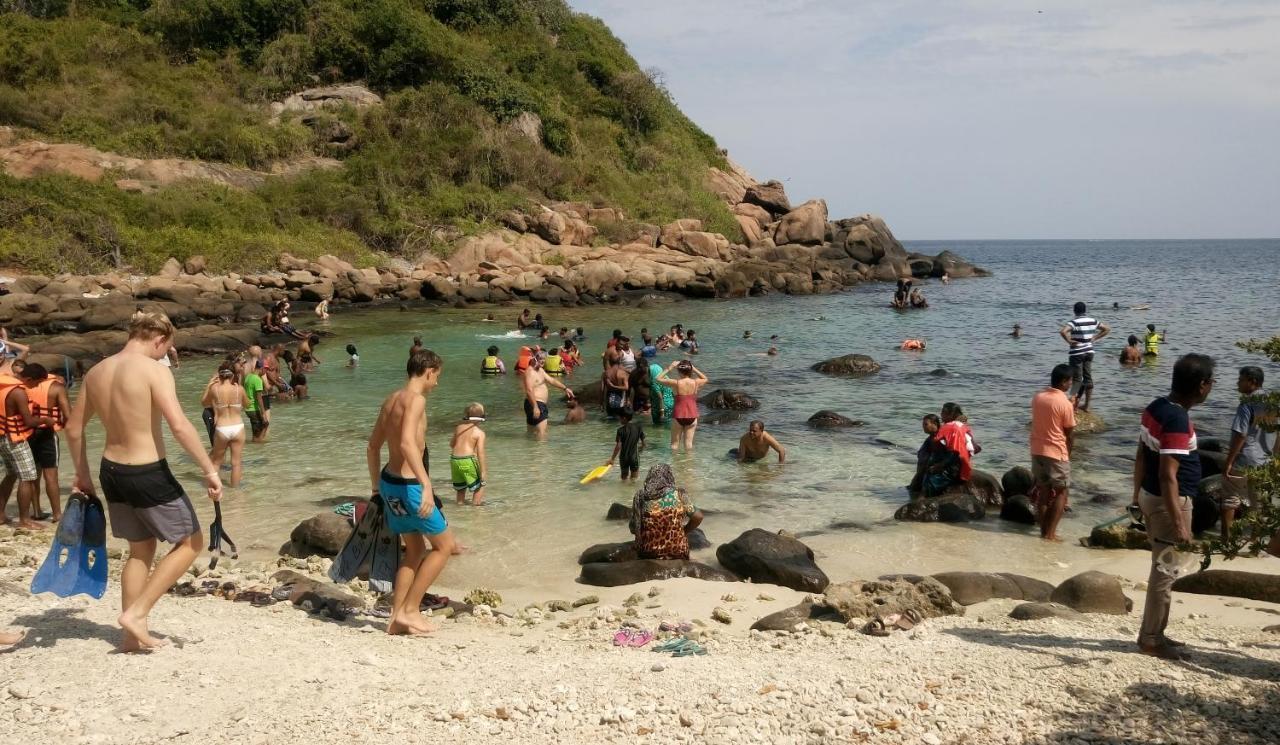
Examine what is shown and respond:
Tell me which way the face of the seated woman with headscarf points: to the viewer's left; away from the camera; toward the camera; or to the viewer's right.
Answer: away from the camera

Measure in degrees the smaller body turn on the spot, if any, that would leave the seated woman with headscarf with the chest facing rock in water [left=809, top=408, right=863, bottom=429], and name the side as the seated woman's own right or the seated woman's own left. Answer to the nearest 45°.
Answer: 0° — they already face it

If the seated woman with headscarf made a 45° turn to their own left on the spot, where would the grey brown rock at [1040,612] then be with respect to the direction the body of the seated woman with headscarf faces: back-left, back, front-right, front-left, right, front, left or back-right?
back

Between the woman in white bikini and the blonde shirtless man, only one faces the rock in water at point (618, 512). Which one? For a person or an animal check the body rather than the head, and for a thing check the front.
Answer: the blonde shirtless man

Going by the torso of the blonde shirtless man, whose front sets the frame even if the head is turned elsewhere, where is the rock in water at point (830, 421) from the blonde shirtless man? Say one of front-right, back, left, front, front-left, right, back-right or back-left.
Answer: front

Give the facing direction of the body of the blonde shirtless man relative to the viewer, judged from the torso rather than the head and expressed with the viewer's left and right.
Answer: facing away from the viewer and to the right of the viewer

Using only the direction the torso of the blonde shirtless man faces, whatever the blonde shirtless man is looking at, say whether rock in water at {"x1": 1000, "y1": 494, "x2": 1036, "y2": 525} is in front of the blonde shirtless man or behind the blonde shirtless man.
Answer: in front

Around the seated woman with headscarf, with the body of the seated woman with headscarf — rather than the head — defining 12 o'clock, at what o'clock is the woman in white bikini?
The woman in white bikini is roughly at 10 o'clock from the seated woman with headscarf.

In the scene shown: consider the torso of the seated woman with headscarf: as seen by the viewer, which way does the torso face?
away from the camera

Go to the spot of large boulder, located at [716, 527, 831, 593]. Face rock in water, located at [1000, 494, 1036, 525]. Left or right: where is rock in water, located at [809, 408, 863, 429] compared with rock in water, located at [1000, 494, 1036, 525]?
left
